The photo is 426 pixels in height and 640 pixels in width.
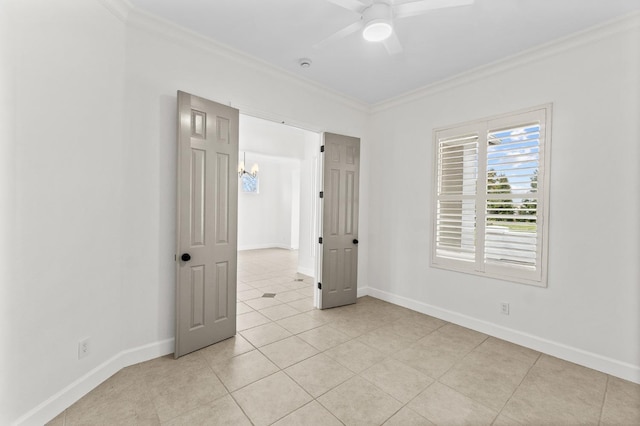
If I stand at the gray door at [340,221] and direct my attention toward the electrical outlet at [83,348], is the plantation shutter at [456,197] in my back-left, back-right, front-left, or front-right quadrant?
back-left

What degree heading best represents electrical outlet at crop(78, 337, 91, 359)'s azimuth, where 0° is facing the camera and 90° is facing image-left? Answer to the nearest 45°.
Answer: approximately 315°

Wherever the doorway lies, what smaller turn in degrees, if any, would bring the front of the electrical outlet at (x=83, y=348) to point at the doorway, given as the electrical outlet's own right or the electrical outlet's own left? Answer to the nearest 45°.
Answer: approximately 90° to the electrical outlet's own left

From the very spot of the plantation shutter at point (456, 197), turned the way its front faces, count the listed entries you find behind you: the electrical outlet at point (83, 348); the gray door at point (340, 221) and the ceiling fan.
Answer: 0

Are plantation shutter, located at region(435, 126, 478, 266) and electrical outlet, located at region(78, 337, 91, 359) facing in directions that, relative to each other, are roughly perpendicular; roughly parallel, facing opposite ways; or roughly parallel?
roughly parallel, facing opposite ways

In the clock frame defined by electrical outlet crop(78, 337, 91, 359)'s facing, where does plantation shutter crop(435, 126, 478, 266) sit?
The plantation shutter is roughly at 11 o'clock from the electrical outlet.

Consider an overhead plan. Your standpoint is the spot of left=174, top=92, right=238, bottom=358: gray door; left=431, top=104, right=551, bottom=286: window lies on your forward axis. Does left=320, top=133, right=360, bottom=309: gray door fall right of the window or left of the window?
left

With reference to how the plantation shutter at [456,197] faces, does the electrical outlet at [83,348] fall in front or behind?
in front

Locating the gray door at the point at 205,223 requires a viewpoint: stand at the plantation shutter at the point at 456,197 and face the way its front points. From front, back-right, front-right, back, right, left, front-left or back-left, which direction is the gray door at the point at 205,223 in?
front

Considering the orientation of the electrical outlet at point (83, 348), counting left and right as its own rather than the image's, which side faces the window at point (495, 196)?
front

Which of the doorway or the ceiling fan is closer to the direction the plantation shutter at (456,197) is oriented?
the ceiling fan
